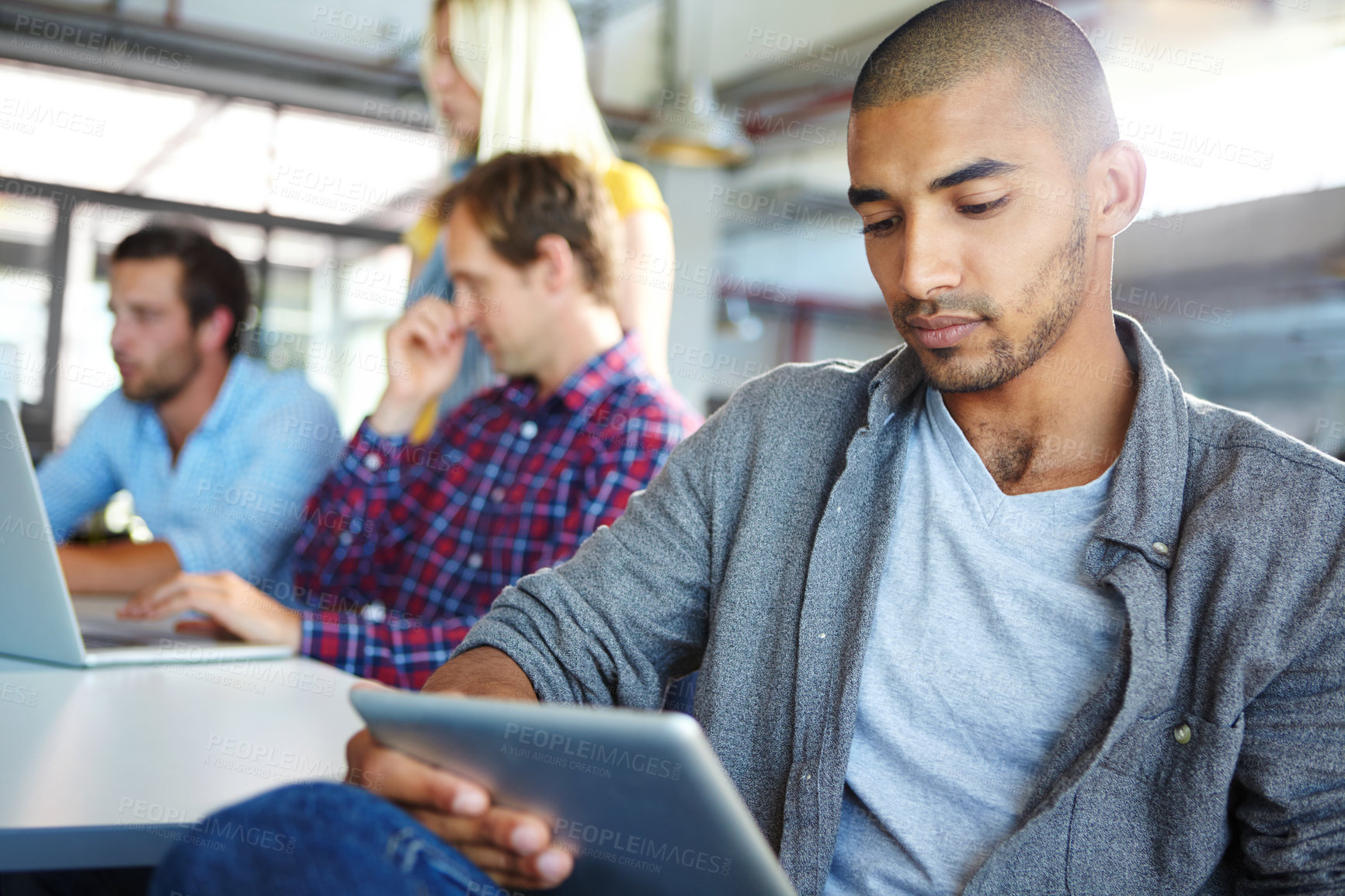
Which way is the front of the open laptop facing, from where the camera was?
facing away from the viewer and to the right of the viewer

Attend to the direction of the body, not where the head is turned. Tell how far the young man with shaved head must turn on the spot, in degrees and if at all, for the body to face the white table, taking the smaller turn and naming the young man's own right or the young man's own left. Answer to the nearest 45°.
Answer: approximately 45° to the young man's own right

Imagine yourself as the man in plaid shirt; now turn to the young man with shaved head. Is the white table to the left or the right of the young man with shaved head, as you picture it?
right

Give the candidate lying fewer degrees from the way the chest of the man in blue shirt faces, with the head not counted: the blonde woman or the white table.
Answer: the white table

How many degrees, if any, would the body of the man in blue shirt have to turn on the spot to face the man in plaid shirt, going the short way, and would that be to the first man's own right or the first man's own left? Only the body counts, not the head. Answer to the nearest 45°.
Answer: approximately 90° to the first man's own left

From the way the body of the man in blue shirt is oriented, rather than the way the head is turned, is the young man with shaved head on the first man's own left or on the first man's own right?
on the first man's own left

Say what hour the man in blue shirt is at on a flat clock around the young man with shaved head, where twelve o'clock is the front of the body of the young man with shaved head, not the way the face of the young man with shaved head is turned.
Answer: The man in blue shirt is roughly at 3 o'clock from the young man with shaved head.

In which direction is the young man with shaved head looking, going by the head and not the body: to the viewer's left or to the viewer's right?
to the viewer's left

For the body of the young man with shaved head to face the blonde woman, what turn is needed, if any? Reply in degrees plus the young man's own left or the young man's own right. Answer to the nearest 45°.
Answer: approximately 90° to the young man's own right
